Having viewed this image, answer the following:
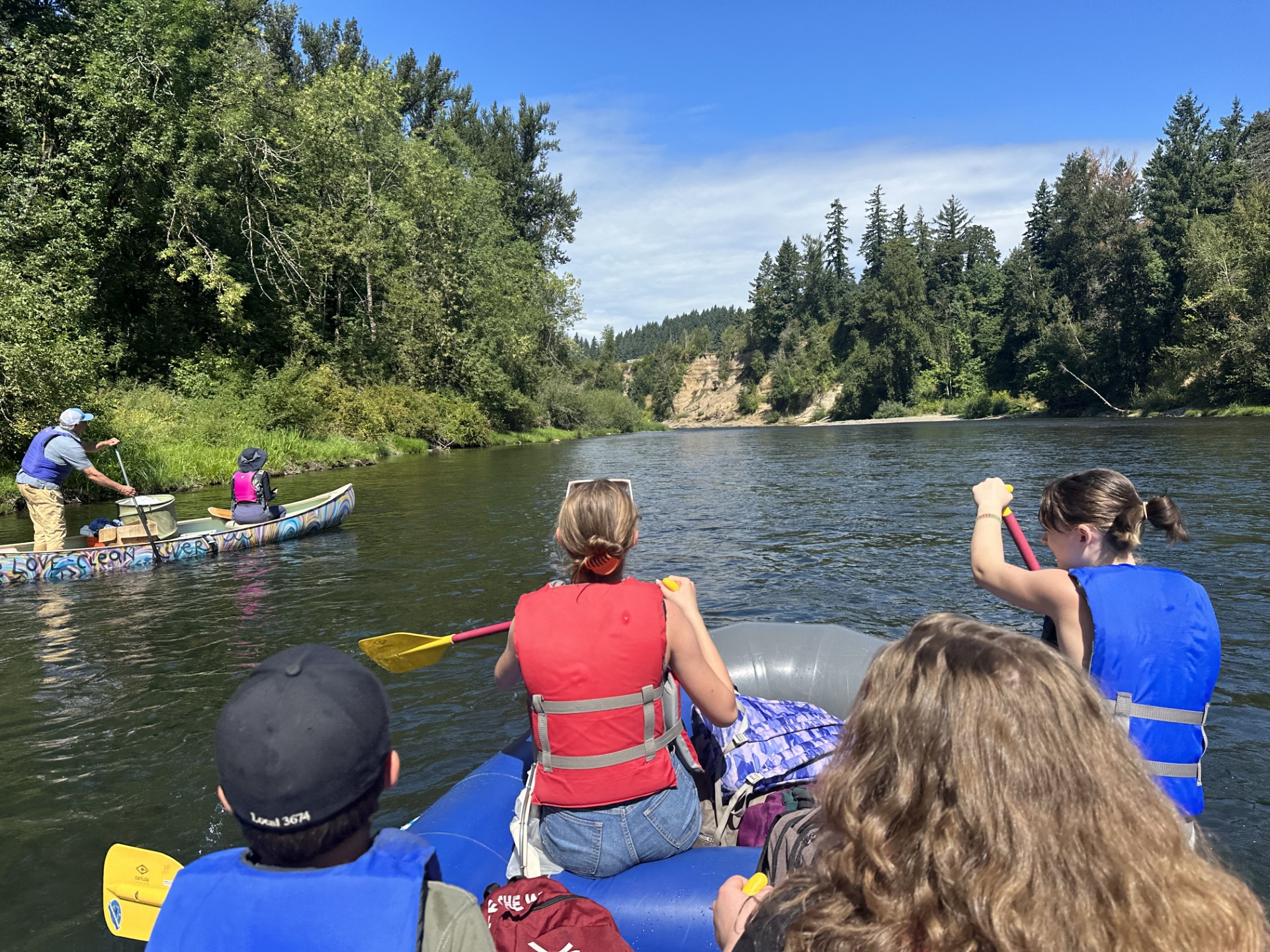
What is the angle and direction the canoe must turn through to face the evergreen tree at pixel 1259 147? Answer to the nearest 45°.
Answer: approximately 45° to its right

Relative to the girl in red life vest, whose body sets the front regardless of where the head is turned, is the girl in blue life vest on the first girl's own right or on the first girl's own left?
on the first girl's own right

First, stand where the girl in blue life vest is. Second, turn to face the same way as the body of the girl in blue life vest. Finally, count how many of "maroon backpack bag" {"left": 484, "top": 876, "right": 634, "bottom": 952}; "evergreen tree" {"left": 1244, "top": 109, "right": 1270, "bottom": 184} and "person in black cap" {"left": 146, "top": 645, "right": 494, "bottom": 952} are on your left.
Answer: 2

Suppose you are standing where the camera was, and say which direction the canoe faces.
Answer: facing away from the viewer and to the right of the viewer

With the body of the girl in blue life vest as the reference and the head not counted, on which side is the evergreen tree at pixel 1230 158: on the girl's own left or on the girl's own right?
on the girl's own right

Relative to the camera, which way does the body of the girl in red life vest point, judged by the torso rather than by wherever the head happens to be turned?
away from the camera

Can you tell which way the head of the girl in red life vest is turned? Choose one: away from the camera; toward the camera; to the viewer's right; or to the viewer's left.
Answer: away from the camera

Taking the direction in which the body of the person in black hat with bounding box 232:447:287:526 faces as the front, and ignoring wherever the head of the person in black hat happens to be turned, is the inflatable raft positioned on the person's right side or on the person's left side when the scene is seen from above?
on the person's right side

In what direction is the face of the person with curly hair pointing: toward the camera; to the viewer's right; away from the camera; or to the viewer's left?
away from the camera

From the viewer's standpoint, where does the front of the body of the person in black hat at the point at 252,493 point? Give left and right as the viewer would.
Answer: facing away from the viewer and to the right of the viewer

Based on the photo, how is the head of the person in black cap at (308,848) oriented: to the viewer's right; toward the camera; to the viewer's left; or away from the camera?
away from the camera

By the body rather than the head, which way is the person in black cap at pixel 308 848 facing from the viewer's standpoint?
away from the camera

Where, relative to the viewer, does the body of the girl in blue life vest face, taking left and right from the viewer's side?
facing away from the viewer and to the left of the viewer

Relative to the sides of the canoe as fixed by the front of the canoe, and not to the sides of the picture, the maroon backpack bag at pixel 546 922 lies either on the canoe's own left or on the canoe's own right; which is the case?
on the canoe's own right
